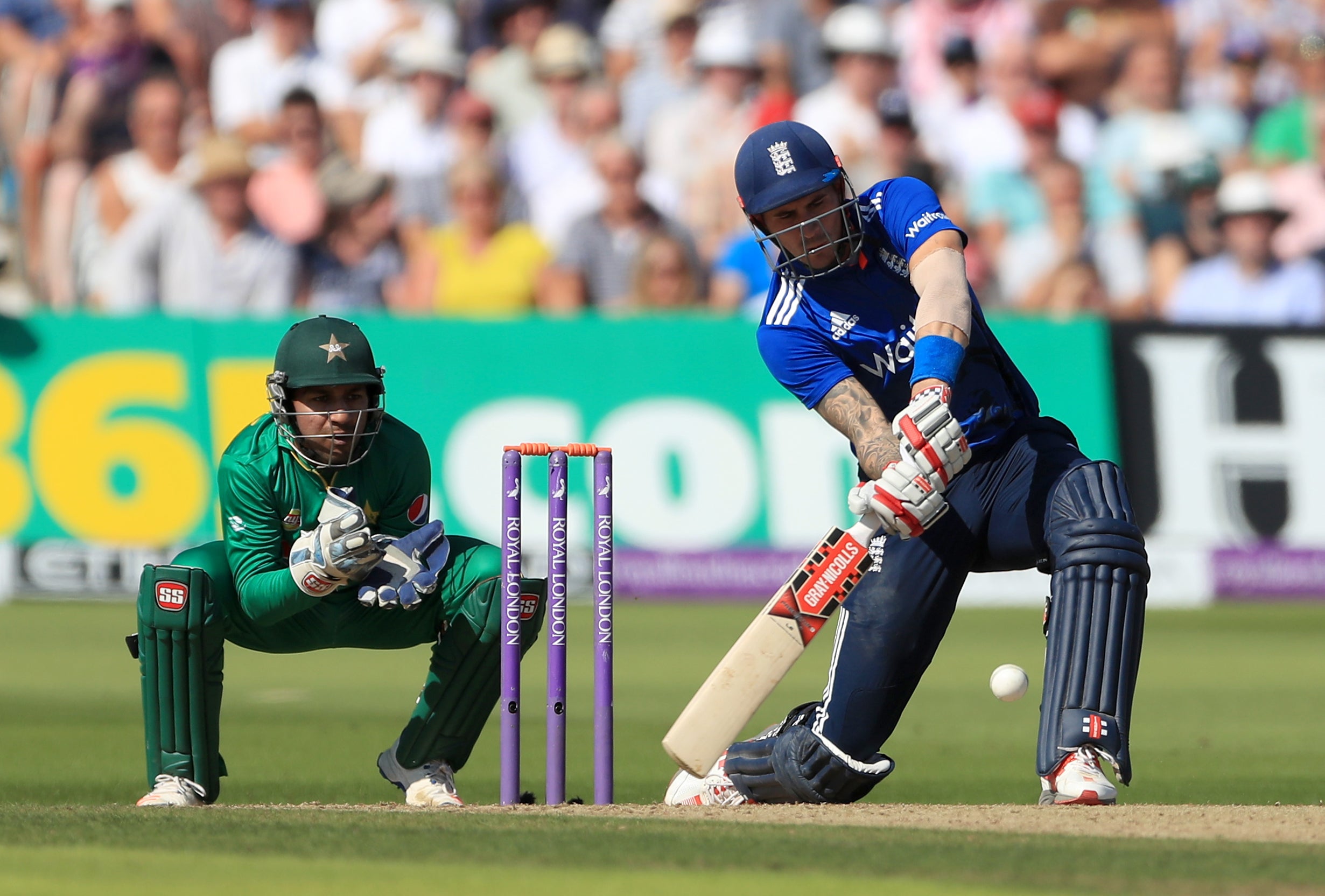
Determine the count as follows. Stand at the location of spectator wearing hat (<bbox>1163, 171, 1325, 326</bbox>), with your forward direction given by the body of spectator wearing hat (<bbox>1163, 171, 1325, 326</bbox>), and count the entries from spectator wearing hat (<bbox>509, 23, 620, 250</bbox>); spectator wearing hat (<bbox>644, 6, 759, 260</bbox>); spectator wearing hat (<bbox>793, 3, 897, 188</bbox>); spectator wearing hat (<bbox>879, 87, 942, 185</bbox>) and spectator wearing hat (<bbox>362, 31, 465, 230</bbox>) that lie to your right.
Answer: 5

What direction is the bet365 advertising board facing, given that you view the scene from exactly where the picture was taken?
facing the viewer

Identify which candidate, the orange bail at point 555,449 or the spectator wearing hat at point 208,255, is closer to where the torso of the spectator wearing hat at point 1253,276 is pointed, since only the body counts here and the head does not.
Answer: the orange bail

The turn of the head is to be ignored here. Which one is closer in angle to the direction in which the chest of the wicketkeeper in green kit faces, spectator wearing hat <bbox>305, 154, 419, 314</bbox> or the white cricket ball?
the white cricket ball

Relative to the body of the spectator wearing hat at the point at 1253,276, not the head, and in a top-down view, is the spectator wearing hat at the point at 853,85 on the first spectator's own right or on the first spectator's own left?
on the first spectator's own right

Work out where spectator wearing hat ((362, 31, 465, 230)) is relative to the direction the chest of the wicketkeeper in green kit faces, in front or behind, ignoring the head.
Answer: behind

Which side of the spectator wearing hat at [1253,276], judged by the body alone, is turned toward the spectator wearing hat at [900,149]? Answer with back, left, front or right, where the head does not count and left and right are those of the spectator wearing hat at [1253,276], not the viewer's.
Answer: right

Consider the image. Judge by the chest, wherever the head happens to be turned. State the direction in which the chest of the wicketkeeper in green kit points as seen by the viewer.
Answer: toward the camera

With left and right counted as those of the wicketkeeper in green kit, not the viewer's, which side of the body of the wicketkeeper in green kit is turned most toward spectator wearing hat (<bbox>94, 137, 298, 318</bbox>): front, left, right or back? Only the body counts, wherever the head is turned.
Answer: back

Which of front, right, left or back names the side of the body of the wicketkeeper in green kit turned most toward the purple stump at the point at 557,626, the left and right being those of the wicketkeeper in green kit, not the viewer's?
left

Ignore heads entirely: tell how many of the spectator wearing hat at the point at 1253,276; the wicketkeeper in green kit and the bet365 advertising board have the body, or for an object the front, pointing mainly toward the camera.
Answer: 3

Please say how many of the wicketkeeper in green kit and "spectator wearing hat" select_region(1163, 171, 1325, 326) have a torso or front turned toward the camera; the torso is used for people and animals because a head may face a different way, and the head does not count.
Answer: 2

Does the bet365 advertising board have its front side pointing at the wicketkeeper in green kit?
yes

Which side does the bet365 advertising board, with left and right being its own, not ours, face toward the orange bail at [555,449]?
front

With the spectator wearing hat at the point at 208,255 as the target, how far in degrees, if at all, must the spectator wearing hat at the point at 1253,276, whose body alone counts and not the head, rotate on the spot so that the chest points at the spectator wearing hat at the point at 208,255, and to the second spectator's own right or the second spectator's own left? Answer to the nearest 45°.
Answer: approximately 90° to the second spectator's own right

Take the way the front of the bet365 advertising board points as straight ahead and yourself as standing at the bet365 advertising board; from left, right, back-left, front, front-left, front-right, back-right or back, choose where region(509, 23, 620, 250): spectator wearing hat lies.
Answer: back
